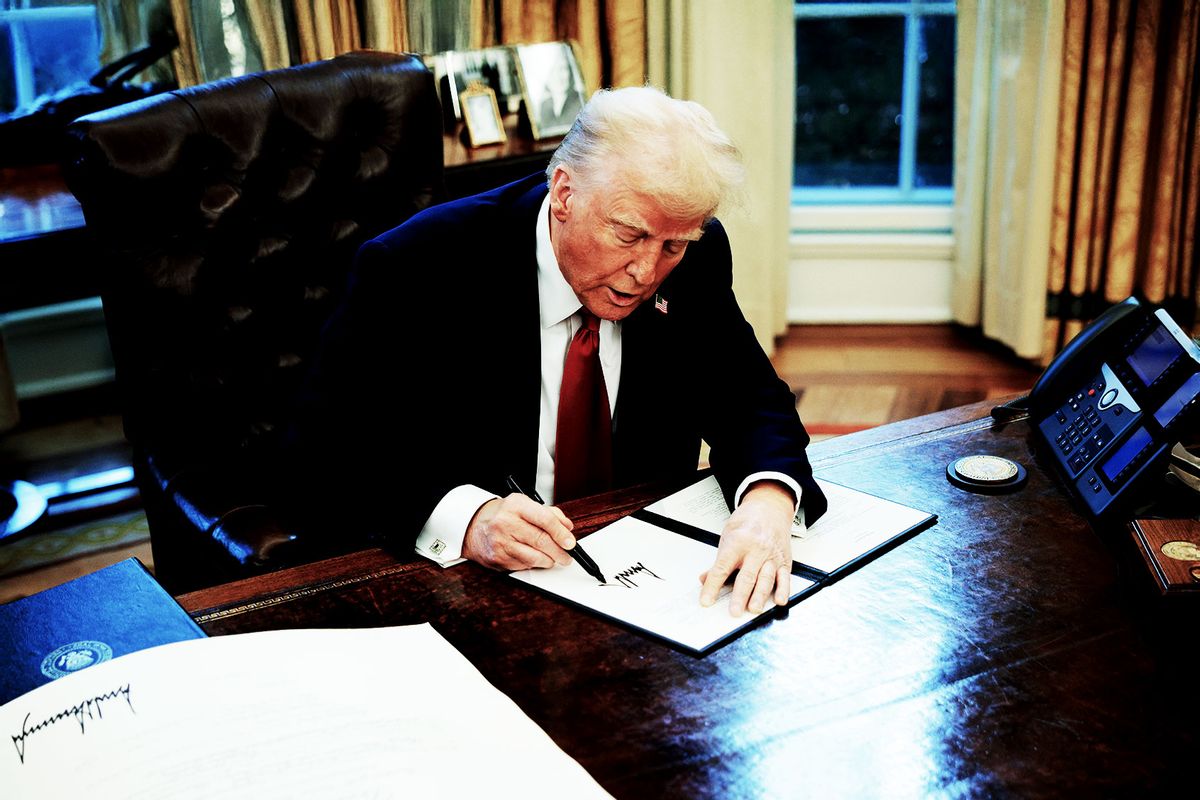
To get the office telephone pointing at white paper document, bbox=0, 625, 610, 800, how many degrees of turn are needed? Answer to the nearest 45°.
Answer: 0° — it already faces it

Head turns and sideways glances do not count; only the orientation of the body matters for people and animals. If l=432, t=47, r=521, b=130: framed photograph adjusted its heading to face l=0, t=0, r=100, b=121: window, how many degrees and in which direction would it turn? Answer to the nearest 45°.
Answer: approximately 90° to its right

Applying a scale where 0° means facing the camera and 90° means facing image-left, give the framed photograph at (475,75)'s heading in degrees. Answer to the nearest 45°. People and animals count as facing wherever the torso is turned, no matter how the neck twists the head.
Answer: approximately 0°

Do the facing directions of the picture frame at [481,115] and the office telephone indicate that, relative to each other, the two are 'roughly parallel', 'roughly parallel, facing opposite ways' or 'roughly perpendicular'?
roughly perpendicular

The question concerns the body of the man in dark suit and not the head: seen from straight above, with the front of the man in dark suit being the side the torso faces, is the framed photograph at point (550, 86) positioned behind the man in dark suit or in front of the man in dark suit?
behind

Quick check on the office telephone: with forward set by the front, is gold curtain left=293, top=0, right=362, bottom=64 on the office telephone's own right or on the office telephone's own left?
on the office telephone's own right

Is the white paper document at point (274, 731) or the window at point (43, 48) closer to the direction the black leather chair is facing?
the white paper document

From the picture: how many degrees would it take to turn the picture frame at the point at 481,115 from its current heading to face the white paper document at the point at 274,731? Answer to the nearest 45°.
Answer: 0° — it already faces it

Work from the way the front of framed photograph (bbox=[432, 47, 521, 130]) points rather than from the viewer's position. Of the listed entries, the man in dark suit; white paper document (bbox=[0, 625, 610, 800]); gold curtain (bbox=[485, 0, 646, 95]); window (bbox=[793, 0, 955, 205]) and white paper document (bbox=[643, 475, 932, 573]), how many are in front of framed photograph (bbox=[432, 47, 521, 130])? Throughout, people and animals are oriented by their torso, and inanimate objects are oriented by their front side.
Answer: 3
